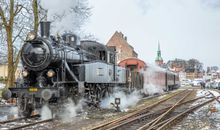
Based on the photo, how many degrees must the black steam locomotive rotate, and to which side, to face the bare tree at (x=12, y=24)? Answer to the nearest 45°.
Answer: approximately 135° to its right

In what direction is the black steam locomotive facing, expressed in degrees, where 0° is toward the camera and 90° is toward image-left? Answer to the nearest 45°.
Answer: approximately 45°
